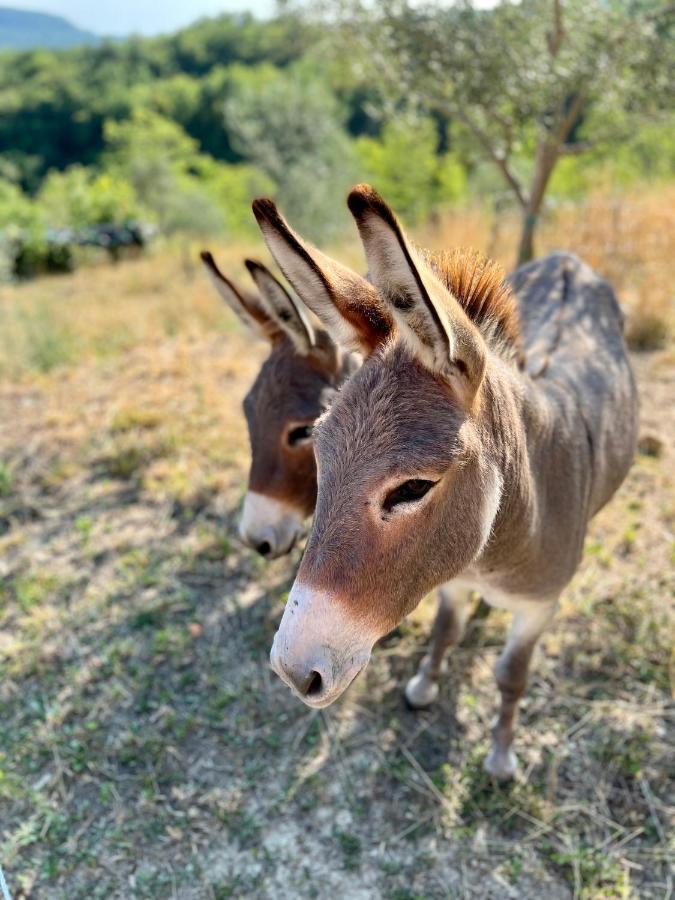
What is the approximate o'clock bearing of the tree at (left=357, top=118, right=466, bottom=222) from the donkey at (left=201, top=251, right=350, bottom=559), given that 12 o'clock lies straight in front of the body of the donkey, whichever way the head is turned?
The tree is roughly at 5 o'clock from the donkey.

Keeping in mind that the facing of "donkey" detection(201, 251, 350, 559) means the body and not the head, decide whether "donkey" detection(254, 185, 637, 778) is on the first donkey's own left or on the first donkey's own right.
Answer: on the first donkey's own left

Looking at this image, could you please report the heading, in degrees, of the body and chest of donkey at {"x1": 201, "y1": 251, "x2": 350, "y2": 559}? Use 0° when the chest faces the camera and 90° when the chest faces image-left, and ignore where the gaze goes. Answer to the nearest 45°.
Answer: approximately 45°

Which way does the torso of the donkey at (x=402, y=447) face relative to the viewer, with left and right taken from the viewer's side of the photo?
facing the viewer and to the left of the viewer

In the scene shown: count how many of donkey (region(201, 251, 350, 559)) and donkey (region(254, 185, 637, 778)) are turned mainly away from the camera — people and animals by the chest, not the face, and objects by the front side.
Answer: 0

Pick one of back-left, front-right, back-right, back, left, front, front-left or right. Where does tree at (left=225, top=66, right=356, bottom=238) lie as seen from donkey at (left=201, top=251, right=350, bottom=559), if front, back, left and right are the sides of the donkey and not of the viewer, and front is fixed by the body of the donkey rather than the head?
back-right

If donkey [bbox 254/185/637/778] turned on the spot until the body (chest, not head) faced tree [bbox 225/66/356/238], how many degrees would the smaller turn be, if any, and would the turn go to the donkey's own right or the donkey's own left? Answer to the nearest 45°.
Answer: approximately 135° to the donkey's own right

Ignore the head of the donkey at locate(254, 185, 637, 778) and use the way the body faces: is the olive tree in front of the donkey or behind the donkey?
behind

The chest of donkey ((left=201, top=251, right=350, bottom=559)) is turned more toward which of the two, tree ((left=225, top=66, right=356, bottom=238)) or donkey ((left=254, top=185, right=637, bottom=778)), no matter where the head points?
the donkey
